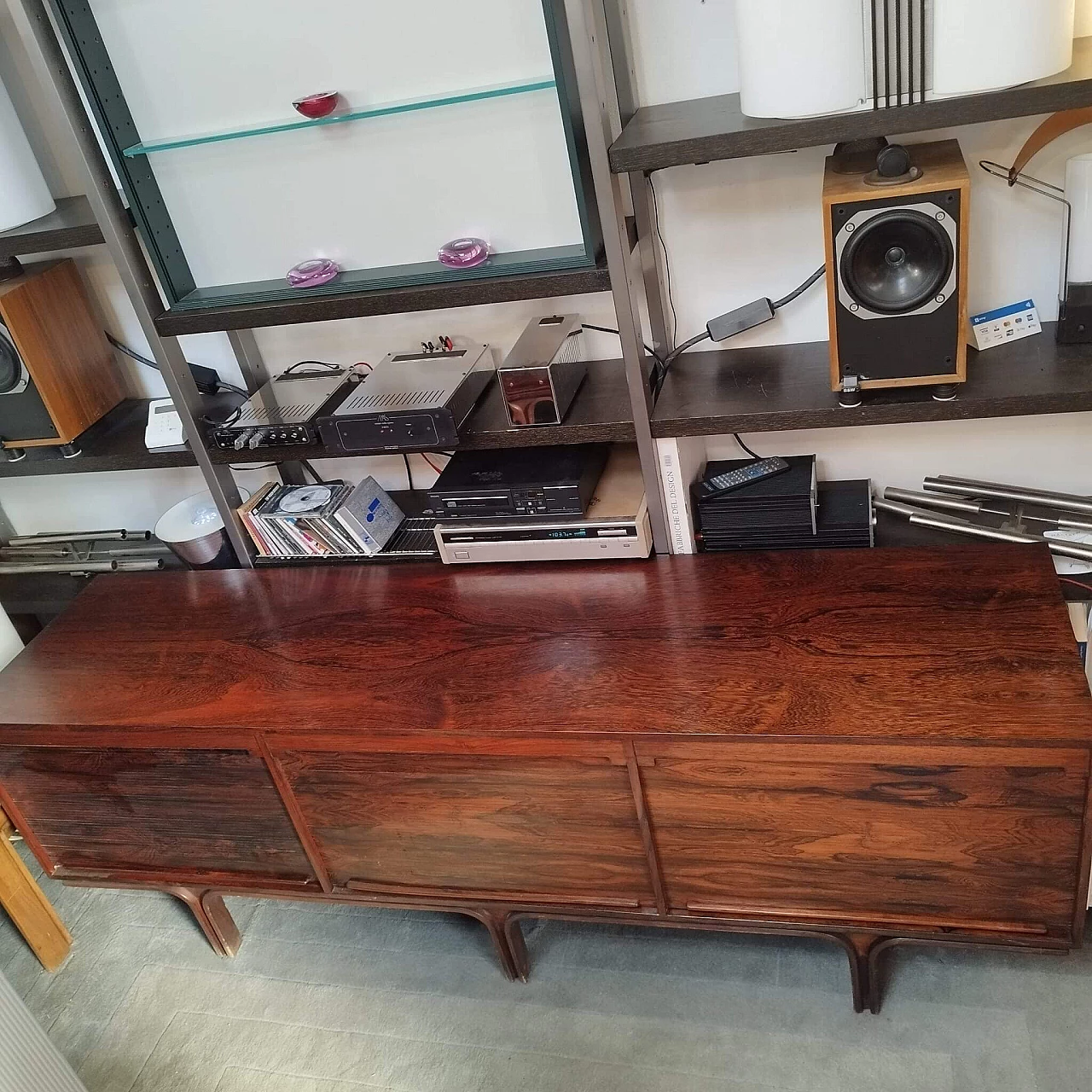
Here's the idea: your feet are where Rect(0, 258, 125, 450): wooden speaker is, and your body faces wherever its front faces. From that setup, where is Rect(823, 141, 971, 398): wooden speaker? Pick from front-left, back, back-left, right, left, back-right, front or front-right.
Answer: left

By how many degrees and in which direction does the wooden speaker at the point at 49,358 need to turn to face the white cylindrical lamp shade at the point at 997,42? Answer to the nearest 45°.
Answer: approximately 90° to its left

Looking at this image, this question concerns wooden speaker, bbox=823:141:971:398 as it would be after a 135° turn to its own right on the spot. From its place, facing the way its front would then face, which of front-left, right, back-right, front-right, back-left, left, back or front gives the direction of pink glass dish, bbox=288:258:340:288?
front-left

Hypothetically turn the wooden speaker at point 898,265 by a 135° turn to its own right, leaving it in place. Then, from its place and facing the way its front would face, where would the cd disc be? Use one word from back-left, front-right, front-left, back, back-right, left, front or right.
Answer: front-left

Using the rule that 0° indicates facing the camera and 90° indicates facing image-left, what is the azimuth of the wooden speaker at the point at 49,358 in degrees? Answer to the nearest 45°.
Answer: approximately 45°

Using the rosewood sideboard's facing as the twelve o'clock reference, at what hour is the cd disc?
The cd disc is roughly at 5 o'clock from the rosewood sideboard.

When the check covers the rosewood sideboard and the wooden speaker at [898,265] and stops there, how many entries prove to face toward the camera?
2

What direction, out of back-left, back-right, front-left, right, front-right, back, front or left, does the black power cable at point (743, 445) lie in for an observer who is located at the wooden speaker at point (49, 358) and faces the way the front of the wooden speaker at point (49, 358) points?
left
